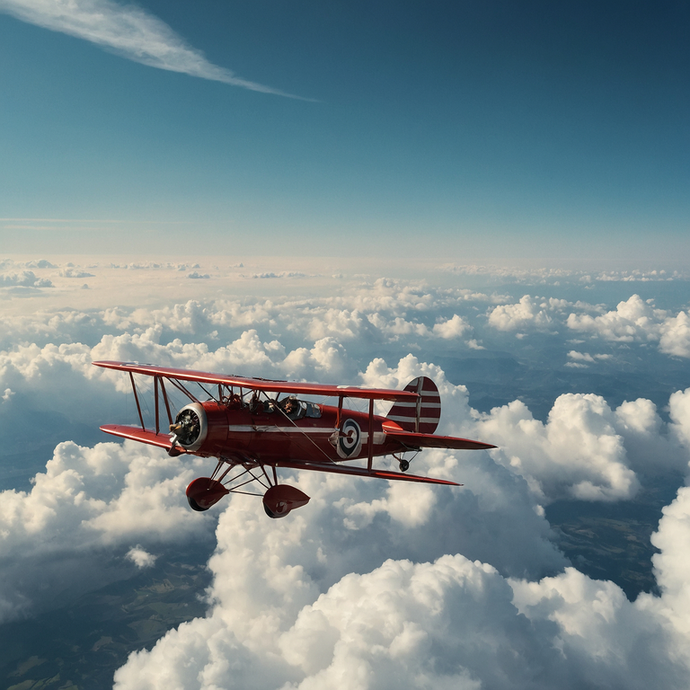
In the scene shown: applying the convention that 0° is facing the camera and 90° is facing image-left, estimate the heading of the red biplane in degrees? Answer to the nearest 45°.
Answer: approximately 45°

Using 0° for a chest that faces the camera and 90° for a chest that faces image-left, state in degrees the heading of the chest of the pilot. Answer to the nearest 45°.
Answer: approximately 45°
